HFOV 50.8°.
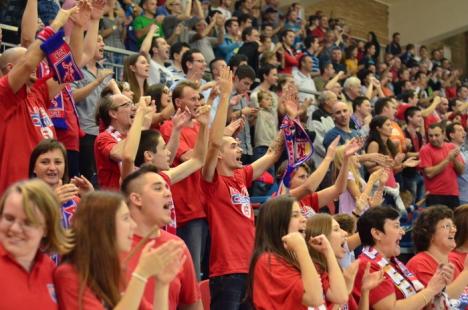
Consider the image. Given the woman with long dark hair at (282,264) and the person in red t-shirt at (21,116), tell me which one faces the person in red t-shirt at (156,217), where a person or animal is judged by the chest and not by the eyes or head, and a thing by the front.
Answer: the person in red t-shirt at (21,116)

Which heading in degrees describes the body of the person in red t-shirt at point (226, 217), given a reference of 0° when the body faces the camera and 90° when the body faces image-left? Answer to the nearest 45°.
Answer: approximately 315°

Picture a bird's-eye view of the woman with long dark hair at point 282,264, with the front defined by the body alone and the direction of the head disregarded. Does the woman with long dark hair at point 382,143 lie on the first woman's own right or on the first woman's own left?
on the first woman's own left

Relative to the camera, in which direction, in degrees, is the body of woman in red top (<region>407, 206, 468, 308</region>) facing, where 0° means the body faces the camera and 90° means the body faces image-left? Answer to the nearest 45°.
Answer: approximately 315°

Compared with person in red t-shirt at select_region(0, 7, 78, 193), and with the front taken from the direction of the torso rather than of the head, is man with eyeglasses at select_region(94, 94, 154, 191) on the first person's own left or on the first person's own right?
on the first person's own left

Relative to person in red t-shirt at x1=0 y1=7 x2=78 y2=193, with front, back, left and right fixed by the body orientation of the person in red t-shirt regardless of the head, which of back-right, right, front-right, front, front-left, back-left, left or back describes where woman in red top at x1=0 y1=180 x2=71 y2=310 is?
front-right

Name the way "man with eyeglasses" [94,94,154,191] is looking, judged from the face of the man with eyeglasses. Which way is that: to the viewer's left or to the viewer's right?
to the viewer's right
